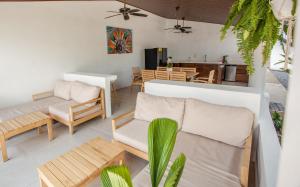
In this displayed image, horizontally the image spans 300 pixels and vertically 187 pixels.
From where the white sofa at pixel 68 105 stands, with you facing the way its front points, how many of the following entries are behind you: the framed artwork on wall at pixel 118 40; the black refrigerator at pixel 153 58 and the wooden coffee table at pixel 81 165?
2

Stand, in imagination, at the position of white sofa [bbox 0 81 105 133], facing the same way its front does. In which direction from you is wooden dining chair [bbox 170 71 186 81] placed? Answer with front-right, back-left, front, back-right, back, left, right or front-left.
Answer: back-left

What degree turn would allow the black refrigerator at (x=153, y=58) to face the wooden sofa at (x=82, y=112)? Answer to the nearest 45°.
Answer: approximately 45° to its right

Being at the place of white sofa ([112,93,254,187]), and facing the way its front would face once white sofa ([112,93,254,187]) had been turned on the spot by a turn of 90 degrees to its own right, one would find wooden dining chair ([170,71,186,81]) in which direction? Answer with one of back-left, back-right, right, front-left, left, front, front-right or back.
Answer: front-right

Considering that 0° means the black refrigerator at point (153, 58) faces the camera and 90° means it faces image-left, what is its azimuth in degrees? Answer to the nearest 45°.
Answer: approximately 315°

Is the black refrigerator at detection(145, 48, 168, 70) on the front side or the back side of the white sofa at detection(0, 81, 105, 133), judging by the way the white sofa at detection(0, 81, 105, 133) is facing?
on the back side

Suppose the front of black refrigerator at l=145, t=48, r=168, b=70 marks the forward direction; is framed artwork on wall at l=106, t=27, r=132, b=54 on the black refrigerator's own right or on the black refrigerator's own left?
on the black refrigerator's own right

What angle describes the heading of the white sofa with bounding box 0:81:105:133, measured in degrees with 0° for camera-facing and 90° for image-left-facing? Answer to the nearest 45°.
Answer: approximately 45°

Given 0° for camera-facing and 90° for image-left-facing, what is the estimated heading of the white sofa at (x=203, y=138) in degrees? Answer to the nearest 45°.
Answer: approximately 45°

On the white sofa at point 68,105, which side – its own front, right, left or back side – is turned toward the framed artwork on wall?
back
